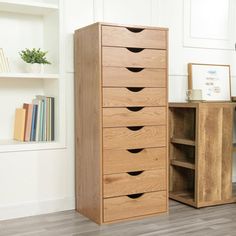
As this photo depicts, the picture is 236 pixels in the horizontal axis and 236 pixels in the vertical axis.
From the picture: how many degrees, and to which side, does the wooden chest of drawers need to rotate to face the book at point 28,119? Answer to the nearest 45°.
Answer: approximately 135° to its right

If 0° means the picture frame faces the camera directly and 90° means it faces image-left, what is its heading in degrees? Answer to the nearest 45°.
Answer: approximately 315°

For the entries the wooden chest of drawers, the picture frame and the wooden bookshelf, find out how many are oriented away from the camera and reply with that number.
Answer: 0

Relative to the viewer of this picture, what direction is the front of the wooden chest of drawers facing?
facing the viewer and to the right of the viewer

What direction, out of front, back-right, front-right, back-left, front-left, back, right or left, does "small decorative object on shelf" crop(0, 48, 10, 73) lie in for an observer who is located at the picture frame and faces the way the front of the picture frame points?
right

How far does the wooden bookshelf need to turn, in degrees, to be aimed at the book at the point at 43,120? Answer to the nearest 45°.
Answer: approximately 45° to its right

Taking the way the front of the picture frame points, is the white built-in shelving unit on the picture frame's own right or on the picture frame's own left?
on the picture frame's own right

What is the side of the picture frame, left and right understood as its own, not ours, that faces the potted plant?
right

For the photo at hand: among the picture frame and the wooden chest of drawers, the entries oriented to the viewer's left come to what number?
0

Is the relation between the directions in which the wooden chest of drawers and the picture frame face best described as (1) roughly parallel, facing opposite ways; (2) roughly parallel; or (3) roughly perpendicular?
roughly parallel

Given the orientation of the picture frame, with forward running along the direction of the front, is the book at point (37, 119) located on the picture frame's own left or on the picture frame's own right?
on the picture frame's own right

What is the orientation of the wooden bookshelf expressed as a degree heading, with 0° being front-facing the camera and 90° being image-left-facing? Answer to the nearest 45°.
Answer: approximately 45°

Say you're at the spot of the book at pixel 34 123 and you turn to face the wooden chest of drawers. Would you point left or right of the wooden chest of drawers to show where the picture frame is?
left
